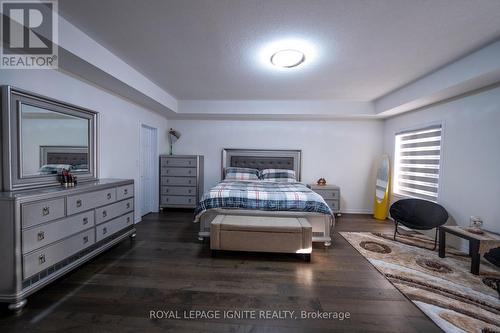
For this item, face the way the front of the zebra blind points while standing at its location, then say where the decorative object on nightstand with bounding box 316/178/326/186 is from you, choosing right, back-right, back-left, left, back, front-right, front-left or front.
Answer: front-right

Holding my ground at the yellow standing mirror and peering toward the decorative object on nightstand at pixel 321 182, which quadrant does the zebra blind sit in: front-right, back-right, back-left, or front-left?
back-left

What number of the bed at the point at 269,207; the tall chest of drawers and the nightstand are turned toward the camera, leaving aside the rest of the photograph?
3

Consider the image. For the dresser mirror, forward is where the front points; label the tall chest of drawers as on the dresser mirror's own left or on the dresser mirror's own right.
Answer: on the dresser mirror's own left

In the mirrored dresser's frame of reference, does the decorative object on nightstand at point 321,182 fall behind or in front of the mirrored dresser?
in front

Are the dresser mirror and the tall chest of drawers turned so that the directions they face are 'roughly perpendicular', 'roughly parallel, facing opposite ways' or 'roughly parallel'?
roughly perpendicular

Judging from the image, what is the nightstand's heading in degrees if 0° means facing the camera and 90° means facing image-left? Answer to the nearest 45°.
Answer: approximately 0°

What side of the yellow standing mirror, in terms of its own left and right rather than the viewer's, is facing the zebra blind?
left

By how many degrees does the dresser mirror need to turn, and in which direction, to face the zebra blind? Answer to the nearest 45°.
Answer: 0° — it already faces it

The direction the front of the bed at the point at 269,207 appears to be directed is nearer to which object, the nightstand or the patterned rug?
the patterned rug

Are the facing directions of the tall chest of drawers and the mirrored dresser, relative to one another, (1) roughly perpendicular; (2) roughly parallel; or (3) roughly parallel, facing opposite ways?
roughly perpendicular

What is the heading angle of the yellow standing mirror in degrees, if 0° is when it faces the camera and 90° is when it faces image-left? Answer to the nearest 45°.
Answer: approximately 45°

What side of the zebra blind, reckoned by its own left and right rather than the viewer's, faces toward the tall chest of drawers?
front

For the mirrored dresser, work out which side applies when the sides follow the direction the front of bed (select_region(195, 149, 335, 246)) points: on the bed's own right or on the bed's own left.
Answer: on the bed's own right

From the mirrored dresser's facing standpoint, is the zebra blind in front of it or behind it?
in front

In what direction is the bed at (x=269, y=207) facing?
toward the camera

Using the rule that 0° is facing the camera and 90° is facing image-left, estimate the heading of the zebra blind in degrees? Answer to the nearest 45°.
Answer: approximately 45°

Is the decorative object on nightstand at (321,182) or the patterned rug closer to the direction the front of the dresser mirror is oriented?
the patterned rug

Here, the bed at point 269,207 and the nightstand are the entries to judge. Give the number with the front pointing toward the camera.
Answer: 2

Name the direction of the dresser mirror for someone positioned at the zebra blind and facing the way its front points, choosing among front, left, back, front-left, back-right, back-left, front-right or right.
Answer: front

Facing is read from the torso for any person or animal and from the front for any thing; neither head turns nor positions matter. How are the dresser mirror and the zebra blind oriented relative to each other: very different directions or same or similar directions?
very different directions
